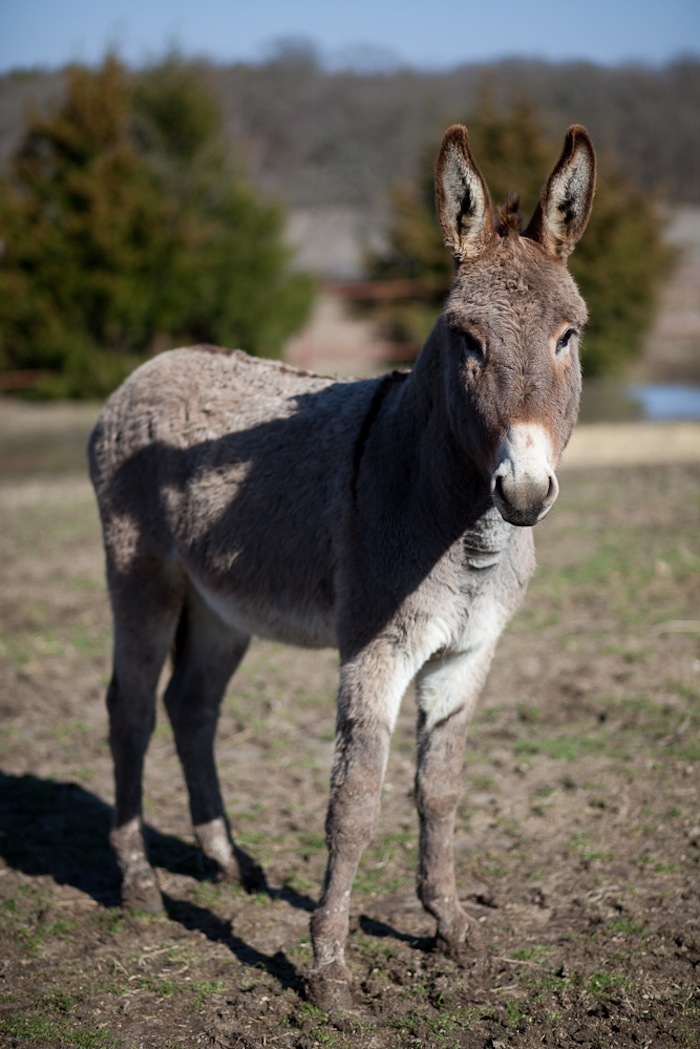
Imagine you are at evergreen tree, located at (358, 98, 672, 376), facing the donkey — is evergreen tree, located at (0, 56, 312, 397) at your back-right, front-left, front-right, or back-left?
front-right

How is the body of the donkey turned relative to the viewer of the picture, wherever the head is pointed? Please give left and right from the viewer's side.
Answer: facing the viewer and to the right of the viewer

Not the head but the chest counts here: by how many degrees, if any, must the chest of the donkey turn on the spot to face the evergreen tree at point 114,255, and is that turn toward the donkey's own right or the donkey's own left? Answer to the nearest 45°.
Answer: approximately 135° to the donkey's own left

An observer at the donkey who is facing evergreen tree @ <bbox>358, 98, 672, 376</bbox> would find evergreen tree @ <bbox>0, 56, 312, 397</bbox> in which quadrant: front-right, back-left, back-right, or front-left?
front-left

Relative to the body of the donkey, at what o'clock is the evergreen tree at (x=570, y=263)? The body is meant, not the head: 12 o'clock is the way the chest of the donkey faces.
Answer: The evergreen tree is roughly at 8 o'clock from the donkey.
